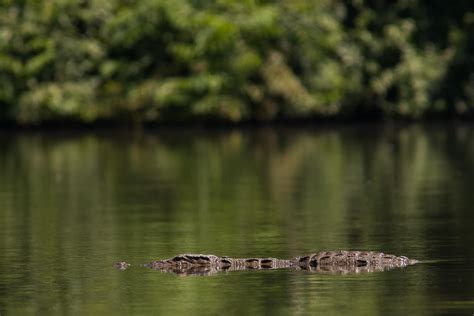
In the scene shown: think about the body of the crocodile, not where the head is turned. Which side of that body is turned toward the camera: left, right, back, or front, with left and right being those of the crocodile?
left
